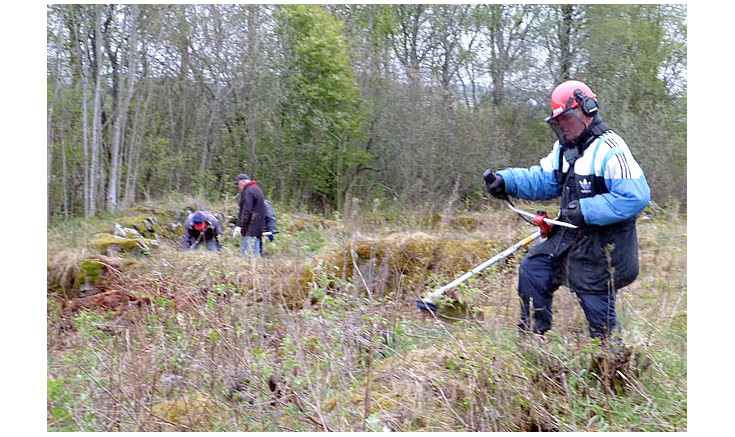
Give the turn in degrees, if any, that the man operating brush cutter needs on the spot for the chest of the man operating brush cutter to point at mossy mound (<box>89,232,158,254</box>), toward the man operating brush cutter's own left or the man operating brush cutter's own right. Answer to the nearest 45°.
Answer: approximately 90° to the man operating brush cutter's own right

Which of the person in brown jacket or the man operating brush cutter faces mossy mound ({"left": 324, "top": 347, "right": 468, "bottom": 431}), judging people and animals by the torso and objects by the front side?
the man operating brush cutter

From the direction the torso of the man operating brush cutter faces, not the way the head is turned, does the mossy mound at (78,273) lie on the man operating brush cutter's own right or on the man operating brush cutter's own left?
on the man operating brush cutter's own right

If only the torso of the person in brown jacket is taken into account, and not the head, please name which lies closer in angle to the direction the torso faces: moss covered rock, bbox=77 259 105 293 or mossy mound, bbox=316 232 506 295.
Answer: the moss covered rock

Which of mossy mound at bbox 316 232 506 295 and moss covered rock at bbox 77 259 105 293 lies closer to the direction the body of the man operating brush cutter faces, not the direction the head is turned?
the moss covered rock

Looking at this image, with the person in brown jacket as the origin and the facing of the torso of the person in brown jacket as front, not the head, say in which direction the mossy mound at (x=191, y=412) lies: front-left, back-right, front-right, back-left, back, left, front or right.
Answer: left

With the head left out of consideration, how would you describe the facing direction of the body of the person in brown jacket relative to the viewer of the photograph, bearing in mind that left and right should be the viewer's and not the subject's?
facing to the left of the viewer

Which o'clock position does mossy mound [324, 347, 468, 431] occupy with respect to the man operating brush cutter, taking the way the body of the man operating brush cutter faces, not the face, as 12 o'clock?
The mossy mound is roughly at 12 o'clock from the man operating brush cutter.

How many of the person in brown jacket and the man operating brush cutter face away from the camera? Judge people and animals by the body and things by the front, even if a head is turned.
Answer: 0

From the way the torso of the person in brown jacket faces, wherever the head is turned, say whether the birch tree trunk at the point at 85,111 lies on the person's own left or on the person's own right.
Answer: on the person's own right

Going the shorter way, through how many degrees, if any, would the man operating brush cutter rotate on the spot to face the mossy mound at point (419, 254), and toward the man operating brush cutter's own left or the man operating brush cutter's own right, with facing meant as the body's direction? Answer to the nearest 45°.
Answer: approximately 90° to the man operating brush cutter's own right

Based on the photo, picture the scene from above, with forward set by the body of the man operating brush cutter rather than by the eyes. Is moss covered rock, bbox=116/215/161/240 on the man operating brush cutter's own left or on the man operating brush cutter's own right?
on the man operating brush cutter's own right

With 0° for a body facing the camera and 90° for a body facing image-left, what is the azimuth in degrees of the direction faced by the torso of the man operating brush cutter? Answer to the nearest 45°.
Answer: approximately 45°

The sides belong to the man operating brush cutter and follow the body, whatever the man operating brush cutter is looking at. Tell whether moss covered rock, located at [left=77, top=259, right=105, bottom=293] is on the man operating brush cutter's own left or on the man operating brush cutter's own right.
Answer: on the man operating brush cutter's own right
